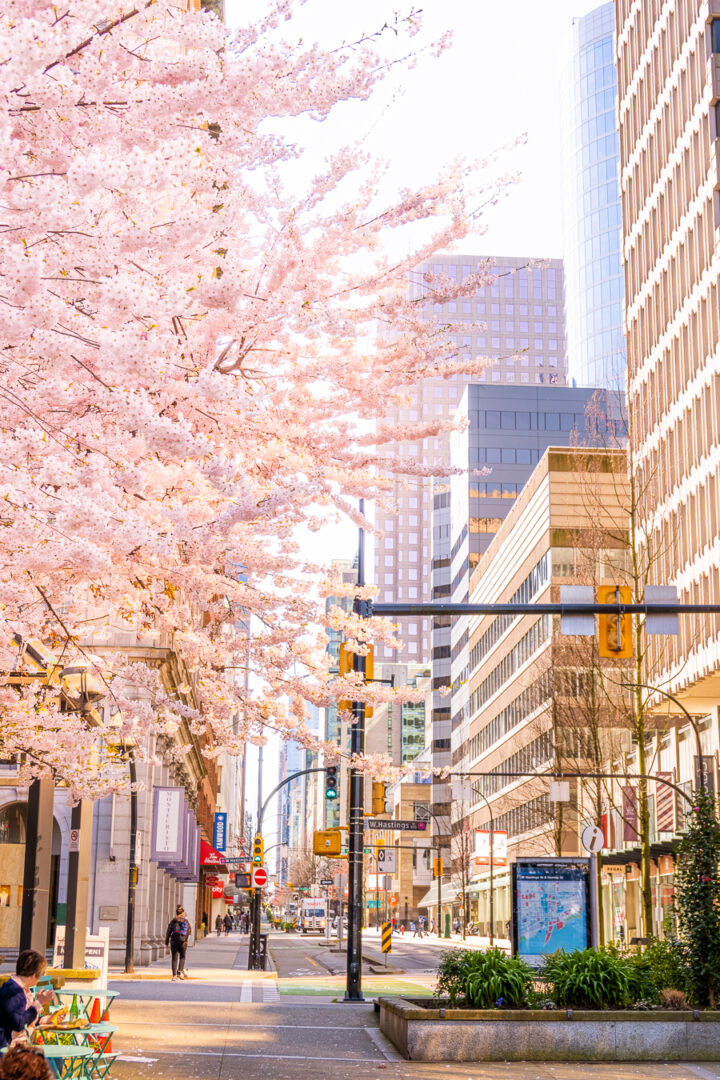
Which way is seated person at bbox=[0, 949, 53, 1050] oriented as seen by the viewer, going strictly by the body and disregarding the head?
to the viewer's right

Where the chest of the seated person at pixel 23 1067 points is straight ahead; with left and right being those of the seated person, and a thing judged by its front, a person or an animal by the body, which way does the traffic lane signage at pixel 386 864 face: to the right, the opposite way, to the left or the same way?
the opposite way

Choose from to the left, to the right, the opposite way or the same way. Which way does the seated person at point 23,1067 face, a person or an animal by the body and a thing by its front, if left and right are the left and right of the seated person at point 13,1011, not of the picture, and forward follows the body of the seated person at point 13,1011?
to the left

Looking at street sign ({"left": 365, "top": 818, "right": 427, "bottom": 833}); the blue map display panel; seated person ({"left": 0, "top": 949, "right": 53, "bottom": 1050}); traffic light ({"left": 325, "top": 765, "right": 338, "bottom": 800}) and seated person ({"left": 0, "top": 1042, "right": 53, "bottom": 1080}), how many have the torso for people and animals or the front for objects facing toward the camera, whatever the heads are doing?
3

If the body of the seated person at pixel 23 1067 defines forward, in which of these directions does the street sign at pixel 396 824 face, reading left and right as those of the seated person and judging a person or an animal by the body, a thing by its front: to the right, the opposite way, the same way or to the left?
the opposite way

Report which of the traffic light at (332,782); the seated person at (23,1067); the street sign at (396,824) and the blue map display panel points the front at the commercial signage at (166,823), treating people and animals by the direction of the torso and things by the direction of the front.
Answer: the seated person

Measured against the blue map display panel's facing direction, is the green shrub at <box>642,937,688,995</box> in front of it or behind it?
in front

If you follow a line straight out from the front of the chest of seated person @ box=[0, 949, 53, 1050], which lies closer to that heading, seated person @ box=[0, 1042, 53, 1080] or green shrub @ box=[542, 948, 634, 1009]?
the green shrub

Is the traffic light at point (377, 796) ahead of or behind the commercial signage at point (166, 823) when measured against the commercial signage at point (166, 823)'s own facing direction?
ahead

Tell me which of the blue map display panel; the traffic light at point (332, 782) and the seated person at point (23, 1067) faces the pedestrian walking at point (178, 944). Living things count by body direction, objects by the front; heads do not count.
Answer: the seated person
